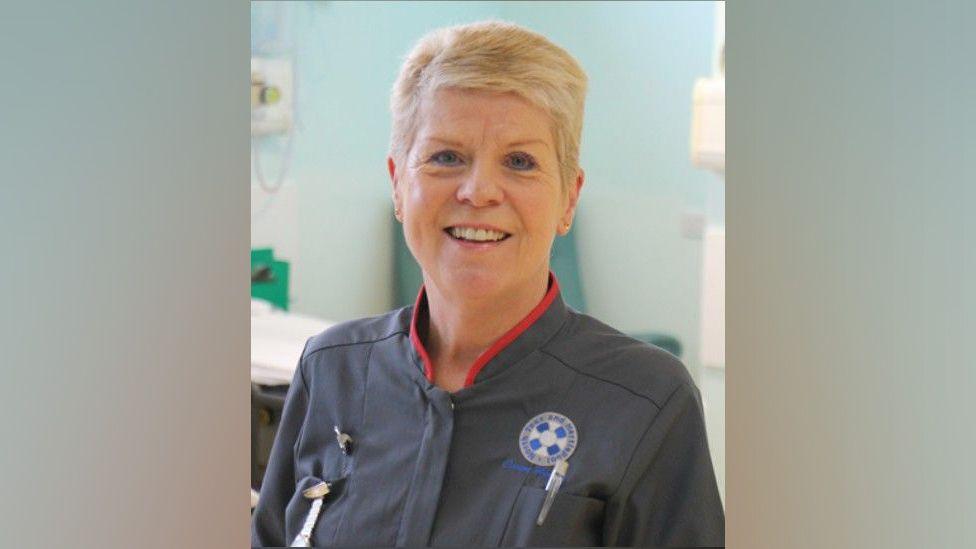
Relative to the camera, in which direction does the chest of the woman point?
toward the camera
